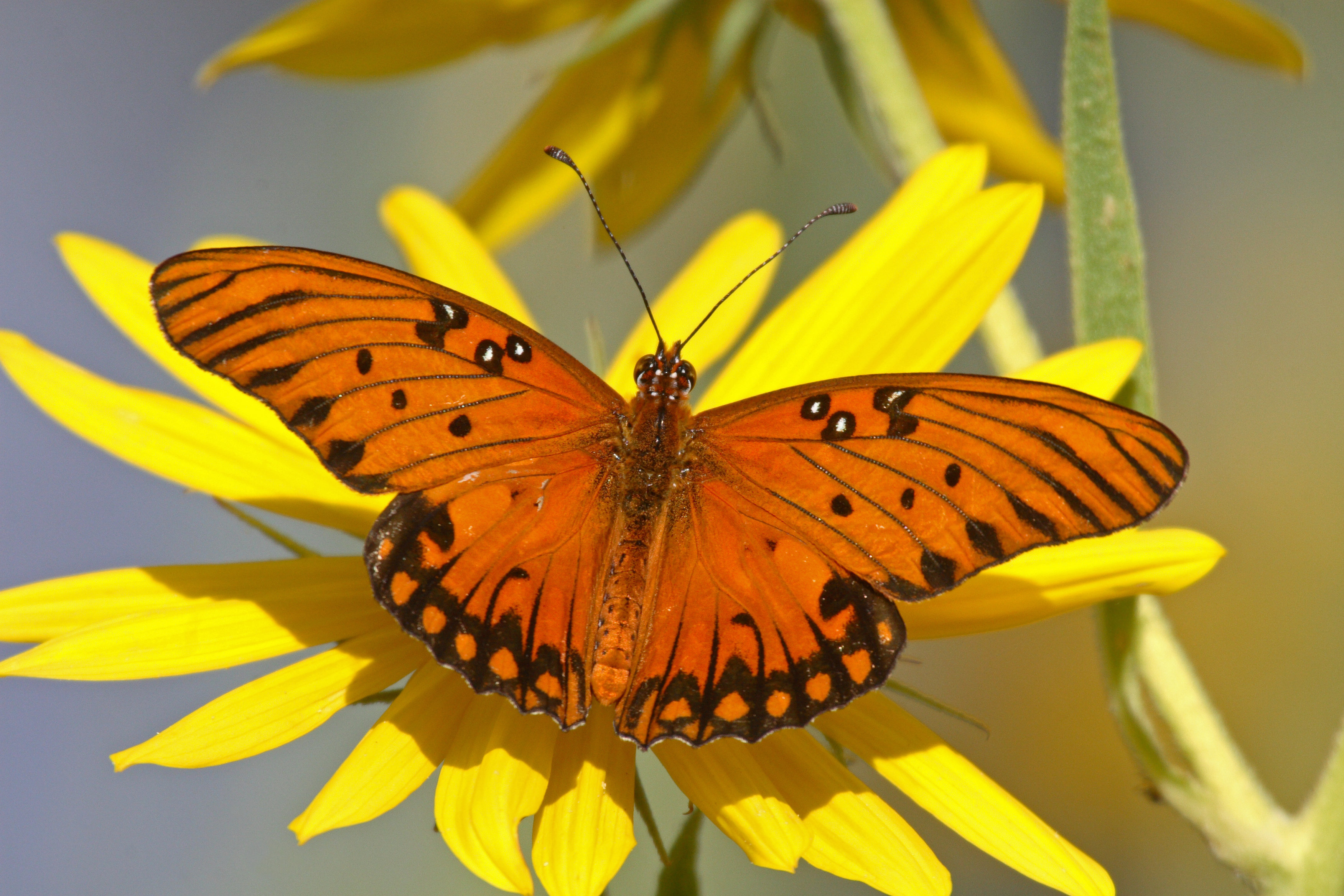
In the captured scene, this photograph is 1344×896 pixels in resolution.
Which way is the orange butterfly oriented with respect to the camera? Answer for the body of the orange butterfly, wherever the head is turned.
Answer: away from the camera
